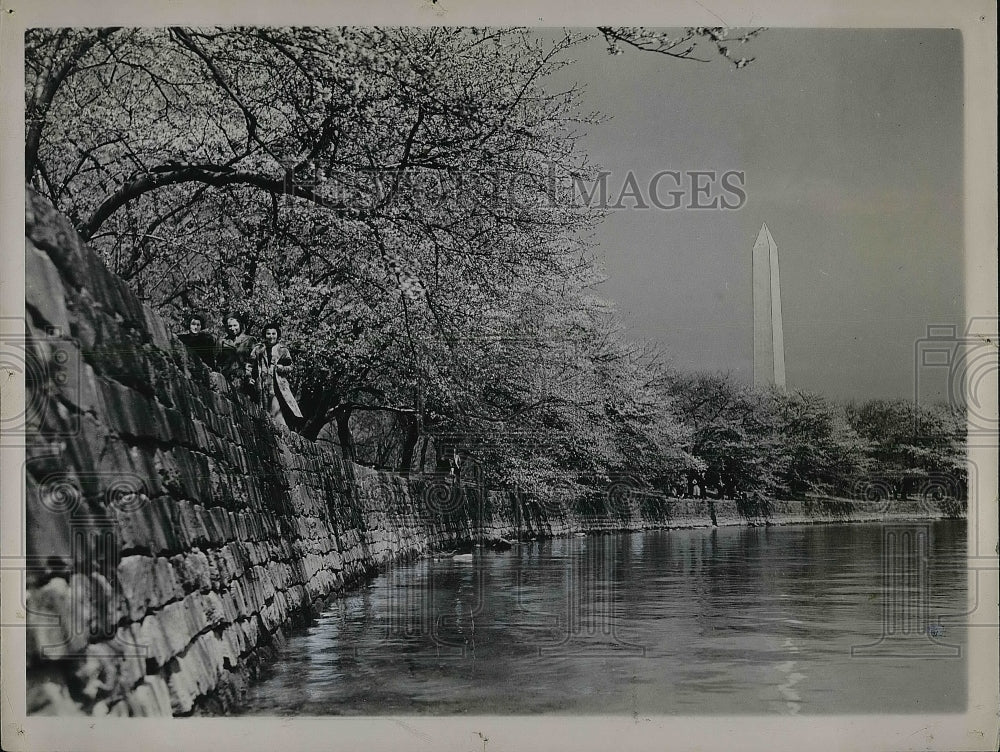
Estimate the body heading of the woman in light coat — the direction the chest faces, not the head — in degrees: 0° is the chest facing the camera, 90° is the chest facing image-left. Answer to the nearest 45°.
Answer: approximately 0°

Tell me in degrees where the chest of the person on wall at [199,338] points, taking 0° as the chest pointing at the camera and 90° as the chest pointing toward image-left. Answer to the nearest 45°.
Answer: approximately 0°

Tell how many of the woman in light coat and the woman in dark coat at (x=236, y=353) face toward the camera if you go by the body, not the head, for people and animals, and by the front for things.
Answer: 2
